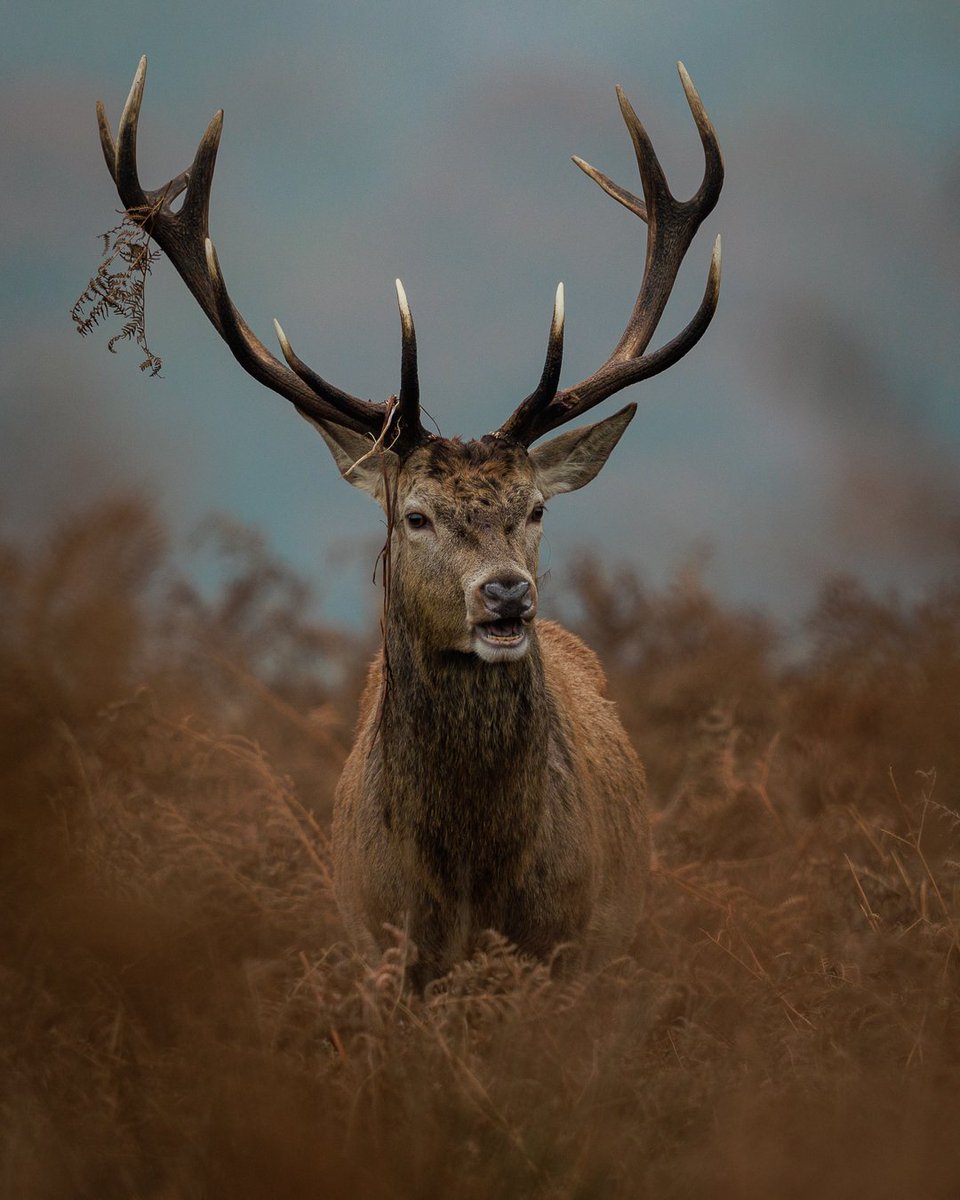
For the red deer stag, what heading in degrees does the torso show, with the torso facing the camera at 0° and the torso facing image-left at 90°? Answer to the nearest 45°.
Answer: approximately 0°
